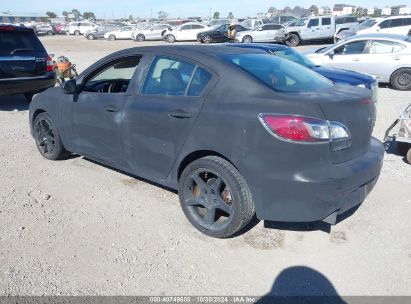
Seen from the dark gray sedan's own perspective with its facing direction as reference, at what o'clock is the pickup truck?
The pickup truck is roughly at 2 o'clock from the dark gray sedan.

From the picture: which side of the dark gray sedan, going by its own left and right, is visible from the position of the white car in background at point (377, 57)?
right

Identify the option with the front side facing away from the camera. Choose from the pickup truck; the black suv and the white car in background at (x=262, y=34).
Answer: the black suv

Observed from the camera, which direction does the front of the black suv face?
facing away from the viewer

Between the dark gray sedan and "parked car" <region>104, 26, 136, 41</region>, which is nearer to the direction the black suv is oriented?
the parked car

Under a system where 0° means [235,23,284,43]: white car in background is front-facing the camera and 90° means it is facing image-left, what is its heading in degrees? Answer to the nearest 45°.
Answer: approximately 45°

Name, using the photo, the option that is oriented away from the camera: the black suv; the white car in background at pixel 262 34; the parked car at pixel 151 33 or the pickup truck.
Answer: the black suv

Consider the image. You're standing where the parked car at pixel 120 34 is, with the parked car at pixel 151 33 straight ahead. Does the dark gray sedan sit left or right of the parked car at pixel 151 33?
right

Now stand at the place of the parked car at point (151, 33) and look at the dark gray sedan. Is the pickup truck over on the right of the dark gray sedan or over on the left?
left
